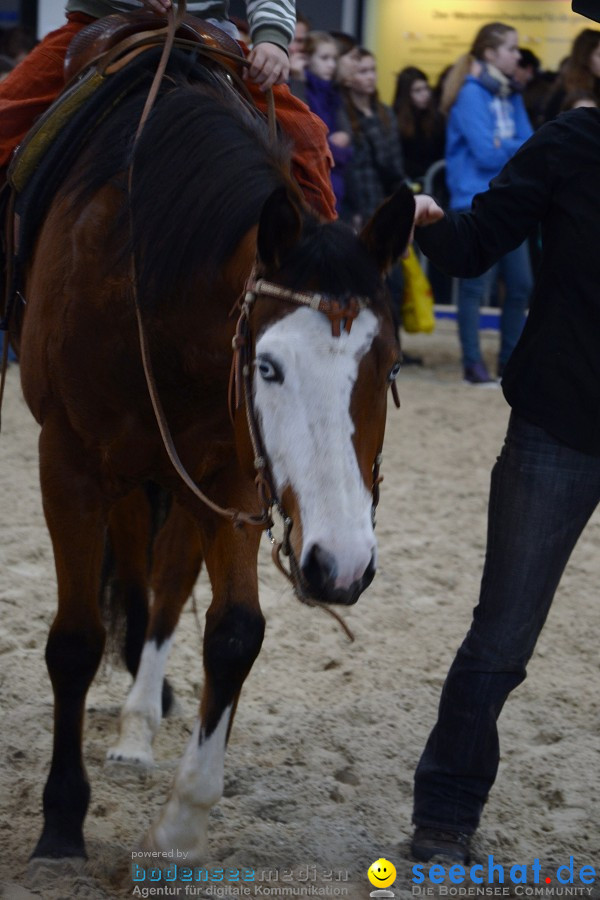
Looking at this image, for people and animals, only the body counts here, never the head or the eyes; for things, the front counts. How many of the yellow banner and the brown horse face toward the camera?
2

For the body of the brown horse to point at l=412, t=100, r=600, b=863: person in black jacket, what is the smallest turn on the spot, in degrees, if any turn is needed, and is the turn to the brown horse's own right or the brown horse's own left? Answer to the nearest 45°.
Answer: approximately 90° to the brown horse's own left

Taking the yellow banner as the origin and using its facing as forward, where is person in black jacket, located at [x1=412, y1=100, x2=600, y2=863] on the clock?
The person in black jacket is roughly at 12 o'clock from the yellow banner.

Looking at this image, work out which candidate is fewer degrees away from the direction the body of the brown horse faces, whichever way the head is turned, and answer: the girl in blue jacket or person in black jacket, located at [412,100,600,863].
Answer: the person in black jacket

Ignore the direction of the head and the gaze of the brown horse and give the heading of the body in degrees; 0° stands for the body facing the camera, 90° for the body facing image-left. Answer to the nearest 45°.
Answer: approximately 0°

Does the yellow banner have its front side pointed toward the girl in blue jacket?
yes

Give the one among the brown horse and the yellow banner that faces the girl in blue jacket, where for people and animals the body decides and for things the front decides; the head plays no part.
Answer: the yellow banner

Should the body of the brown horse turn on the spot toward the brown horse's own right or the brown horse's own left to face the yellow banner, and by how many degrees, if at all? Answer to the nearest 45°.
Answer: approximately 180°
